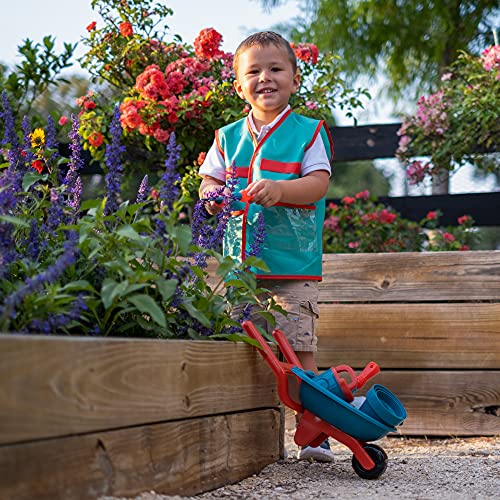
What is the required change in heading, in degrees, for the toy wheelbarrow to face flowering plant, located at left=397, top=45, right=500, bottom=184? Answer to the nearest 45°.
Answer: approximately 135° to its left

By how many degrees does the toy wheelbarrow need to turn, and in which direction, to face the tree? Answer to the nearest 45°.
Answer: approximately 135° to its left

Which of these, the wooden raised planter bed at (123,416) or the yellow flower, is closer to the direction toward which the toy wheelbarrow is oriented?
the wooden raised planter bed

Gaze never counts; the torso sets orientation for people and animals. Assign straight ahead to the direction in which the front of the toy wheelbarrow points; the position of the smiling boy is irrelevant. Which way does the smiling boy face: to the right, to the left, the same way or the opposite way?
to the right

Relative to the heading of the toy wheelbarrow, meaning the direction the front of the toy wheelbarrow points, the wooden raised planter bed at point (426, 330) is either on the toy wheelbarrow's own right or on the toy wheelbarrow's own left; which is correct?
on the toy wheelbarrow's own left

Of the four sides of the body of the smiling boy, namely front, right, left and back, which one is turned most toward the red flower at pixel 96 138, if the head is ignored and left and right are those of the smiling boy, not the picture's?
right

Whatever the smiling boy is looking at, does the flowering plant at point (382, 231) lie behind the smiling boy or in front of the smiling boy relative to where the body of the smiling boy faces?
behind

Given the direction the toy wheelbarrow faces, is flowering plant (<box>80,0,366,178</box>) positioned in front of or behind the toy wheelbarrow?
behind

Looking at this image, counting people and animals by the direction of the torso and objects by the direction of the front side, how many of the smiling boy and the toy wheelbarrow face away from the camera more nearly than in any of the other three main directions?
0
